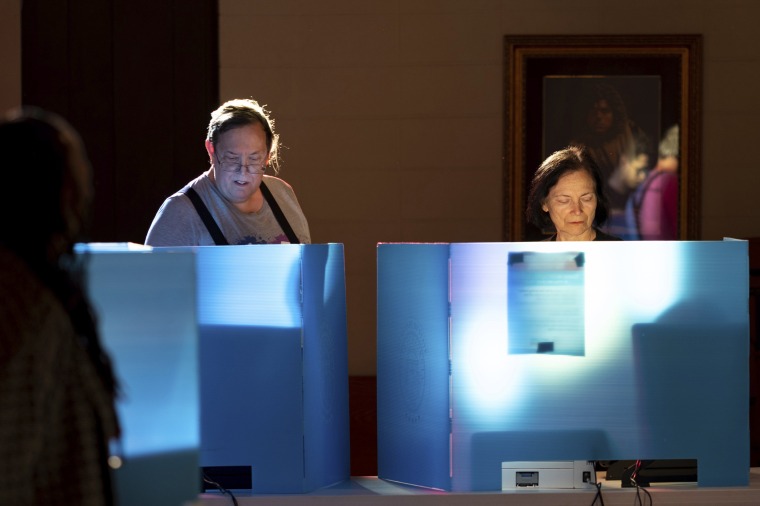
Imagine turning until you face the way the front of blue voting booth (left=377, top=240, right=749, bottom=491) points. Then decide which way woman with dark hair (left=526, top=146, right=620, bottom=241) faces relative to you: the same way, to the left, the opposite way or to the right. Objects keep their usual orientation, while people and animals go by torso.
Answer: the opposite way

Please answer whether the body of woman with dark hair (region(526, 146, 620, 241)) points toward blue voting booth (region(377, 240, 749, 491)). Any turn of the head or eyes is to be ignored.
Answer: yes

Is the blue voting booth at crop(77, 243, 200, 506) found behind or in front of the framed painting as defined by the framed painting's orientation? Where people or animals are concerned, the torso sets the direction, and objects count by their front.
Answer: in front

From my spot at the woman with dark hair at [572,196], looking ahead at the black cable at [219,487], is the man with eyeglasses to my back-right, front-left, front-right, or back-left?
front-right

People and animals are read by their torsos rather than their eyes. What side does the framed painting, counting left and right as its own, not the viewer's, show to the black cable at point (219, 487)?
front

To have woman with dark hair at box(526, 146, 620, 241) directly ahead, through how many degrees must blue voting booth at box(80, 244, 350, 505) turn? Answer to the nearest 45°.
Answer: approximately 45° to its right

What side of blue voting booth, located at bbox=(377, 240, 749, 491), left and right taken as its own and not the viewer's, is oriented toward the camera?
back

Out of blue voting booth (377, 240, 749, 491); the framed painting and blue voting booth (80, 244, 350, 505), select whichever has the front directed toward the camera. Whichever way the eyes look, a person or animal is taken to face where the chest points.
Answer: the framed painting

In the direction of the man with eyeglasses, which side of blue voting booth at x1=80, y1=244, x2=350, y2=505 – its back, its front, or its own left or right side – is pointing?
front

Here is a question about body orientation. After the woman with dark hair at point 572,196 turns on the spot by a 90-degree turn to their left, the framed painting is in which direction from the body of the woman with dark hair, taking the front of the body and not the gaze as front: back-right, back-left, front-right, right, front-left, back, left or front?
left

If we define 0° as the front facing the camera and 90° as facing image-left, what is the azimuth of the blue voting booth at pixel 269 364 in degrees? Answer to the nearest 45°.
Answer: approximately 180°

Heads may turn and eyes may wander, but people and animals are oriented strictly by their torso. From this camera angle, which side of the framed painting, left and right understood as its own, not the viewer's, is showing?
front

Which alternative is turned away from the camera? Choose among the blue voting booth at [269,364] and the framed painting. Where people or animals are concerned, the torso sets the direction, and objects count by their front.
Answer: the blue voting booth
